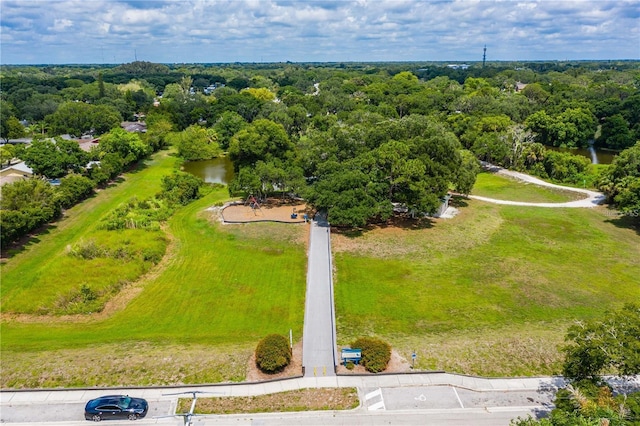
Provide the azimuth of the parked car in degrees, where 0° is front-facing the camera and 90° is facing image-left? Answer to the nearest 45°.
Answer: approximately 270°

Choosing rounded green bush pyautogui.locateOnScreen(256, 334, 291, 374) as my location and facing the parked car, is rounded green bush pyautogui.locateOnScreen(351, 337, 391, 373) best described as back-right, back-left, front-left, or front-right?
back-left

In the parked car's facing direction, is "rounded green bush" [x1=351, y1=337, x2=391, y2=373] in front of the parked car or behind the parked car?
in front

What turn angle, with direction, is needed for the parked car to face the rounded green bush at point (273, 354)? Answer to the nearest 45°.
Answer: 0° — it already faces it
